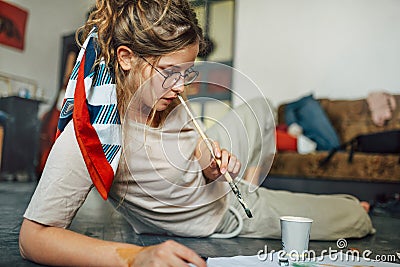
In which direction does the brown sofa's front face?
toward the camera

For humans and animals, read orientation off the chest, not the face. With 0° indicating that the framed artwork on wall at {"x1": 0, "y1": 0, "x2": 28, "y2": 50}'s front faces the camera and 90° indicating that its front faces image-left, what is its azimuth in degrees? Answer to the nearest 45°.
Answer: approximately 315°

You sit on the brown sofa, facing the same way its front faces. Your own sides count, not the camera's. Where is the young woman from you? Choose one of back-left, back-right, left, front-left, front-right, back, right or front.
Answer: front

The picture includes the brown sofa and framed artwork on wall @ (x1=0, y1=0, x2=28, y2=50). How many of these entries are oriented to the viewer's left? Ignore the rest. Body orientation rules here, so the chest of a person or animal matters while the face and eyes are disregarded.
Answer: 0

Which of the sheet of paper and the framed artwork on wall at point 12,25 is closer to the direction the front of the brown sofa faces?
the sheet of paper

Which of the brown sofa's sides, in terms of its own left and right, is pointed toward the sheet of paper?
front

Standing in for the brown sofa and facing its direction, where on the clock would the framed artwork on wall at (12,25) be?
The framed artwork on wall is roughly at 3 o'clock from the brown sofa.

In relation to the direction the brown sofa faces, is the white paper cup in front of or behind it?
in front
